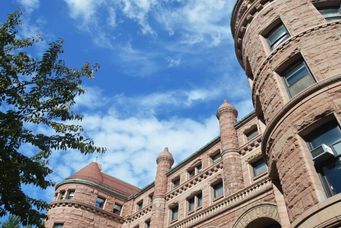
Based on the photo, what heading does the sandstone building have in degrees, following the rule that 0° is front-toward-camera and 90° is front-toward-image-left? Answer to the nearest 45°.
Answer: approximately 45°
